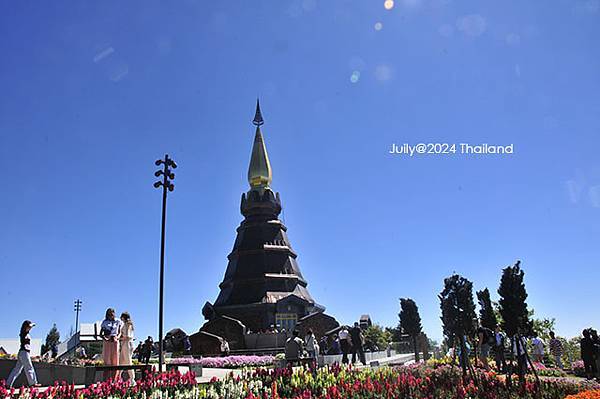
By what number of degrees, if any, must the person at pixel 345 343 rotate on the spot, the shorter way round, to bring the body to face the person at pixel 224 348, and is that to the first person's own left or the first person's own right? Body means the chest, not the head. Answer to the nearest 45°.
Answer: approximately 45° to the first person's own left

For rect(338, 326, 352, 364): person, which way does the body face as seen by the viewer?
away from the camera
